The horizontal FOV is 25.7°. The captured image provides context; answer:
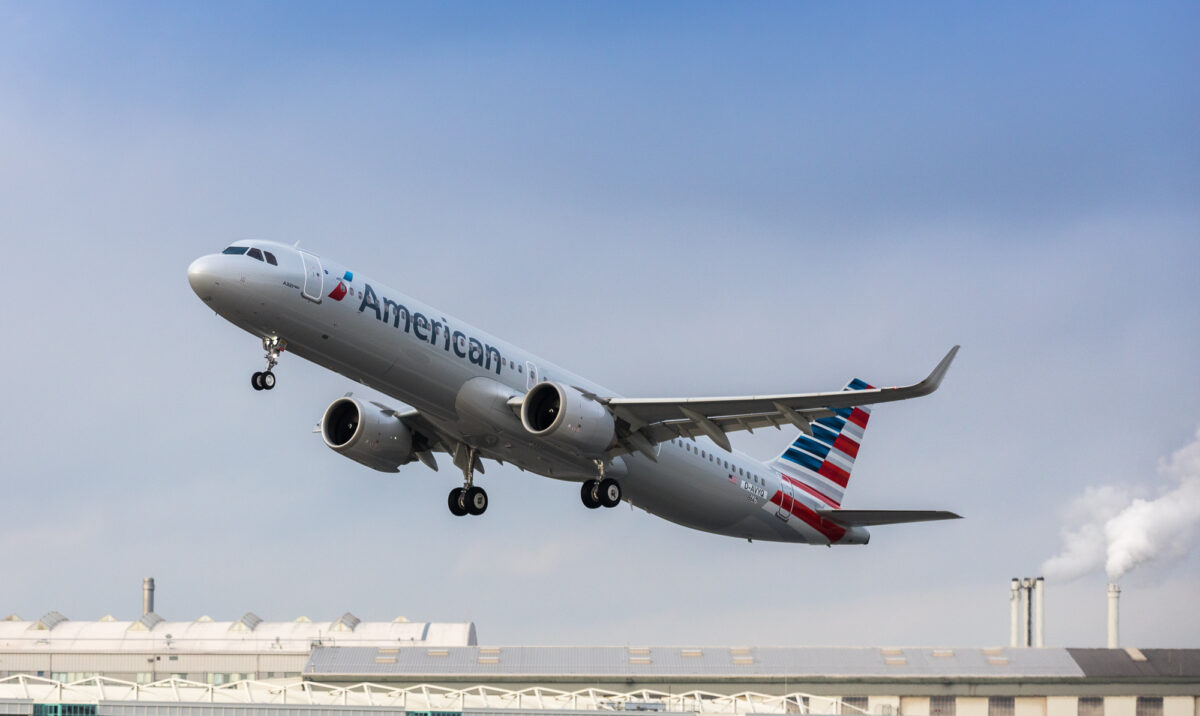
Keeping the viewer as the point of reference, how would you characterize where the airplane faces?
facing the viewer and to the left of the viewer
